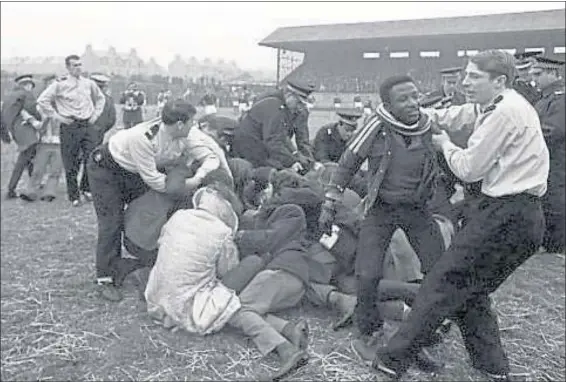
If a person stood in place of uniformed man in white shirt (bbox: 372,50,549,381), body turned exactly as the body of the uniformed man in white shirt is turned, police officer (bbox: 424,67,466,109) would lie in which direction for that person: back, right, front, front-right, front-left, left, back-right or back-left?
right

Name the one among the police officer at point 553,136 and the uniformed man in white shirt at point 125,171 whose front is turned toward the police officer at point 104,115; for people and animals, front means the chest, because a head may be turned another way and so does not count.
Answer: the police officer at point 553,136

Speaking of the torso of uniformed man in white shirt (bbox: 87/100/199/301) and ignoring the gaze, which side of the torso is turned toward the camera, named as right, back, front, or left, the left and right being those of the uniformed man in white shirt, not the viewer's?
right

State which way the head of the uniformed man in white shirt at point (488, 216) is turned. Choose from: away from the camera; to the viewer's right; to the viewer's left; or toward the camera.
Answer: to the viewer's left

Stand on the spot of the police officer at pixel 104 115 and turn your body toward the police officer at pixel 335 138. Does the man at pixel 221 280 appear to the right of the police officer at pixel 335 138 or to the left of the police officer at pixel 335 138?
right

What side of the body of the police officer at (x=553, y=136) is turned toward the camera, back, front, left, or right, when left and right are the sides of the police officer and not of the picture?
left

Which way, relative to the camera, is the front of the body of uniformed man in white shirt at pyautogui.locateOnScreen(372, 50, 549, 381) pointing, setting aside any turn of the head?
to the viewer's left

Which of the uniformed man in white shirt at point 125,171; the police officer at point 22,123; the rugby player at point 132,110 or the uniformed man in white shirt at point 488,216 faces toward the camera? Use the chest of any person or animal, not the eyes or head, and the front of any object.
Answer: the rugby player at point 132,110

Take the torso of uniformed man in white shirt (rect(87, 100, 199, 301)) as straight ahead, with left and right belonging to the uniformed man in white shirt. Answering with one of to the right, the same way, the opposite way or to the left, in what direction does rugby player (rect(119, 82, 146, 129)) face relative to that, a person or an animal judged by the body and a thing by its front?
to the right

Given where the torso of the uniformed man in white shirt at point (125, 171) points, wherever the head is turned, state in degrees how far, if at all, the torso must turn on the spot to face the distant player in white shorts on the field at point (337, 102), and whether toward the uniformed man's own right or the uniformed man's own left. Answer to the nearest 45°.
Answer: approximately 45° to the uniformed man's own left

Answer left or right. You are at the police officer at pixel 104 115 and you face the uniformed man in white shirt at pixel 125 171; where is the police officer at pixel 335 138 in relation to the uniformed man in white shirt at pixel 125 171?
left

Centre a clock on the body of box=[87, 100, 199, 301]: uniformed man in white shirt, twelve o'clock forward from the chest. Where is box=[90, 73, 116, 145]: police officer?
The police officer is roughly at 9 o'clock from the uniformed man in white shirt.
